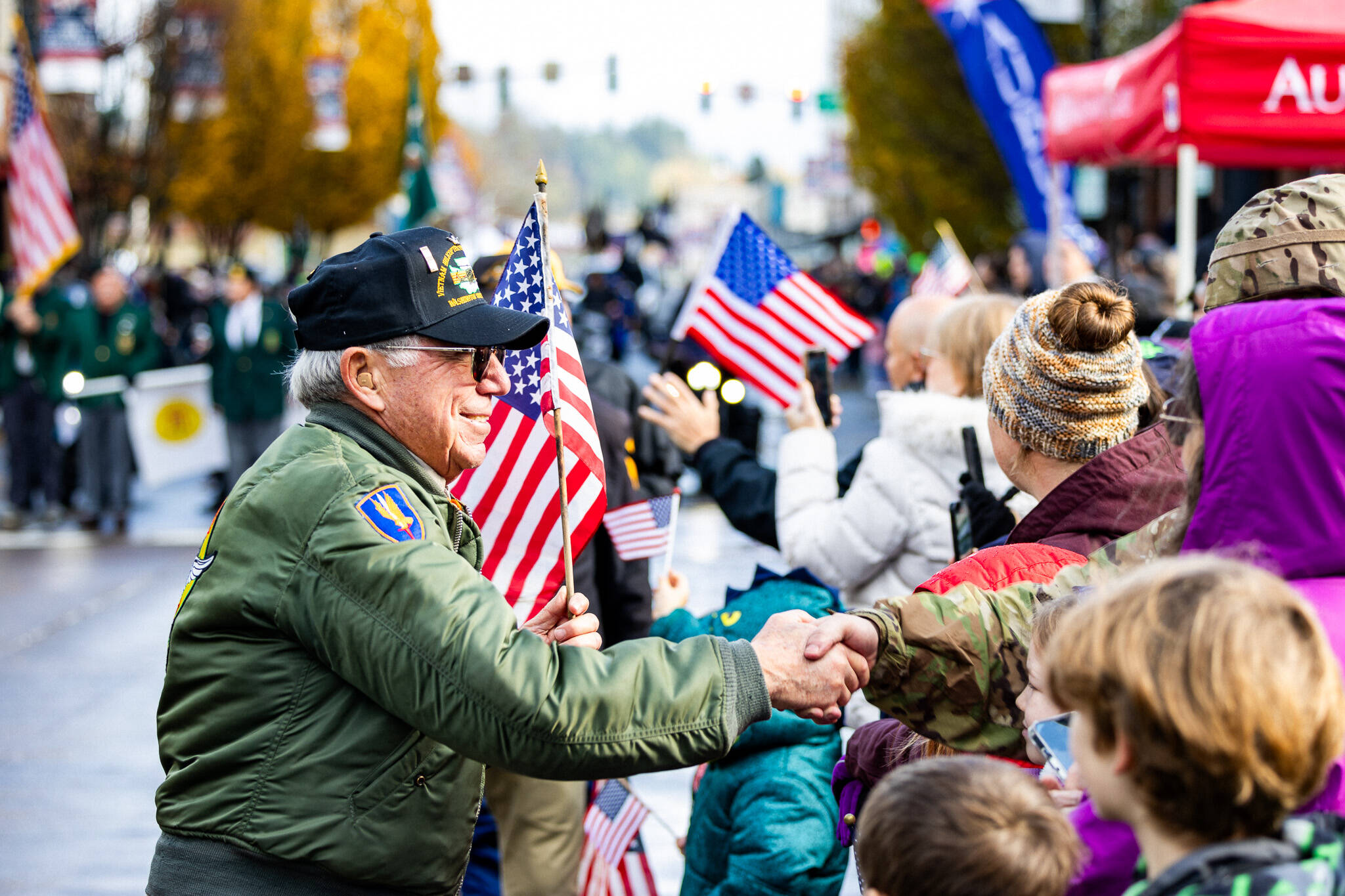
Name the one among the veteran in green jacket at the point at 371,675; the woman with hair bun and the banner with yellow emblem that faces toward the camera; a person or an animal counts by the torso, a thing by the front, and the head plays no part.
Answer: the banner with yellow emblem

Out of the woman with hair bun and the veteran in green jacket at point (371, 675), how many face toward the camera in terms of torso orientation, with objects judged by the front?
0

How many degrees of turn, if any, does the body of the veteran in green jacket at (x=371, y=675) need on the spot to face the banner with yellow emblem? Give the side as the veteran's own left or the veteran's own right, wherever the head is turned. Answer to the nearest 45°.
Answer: approximately 90° to the veteran's own left

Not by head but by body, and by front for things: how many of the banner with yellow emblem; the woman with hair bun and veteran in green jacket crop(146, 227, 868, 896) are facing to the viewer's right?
1

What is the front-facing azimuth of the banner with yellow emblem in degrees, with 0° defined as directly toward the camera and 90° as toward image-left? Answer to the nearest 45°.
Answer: approximately 0°

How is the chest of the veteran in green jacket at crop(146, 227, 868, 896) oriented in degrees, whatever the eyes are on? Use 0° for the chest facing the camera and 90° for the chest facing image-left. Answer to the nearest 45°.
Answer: approximately 270°

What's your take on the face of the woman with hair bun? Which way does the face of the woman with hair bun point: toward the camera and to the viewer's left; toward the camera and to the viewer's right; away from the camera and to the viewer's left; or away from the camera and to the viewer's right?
away from the camera and to the viewer's left

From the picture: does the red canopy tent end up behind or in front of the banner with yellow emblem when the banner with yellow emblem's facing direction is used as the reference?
in front

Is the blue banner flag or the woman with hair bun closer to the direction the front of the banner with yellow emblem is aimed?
the woman with hair bun

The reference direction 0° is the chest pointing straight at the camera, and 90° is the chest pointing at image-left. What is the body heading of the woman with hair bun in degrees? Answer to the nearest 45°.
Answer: approximately 135°

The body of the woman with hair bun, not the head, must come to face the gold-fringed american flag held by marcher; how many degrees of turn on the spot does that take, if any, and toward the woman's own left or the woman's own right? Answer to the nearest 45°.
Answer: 0° — they already face it

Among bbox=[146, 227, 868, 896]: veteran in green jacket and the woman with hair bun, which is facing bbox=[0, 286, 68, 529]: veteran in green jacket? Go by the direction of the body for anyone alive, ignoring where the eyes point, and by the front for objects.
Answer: the woman with hair bun

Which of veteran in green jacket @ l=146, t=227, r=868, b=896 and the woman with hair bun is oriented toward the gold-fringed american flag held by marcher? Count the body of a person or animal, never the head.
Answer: the woman with hair bun
